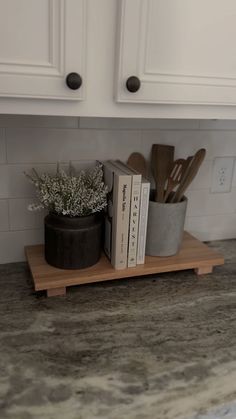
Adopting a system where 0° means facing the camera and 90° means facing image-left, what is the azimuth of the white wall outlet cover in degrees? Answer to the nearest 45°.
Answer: approximately 0°

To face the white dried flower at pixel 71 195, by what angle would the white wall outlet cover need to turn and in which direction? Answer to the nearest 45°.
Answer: approximately 45° to its right

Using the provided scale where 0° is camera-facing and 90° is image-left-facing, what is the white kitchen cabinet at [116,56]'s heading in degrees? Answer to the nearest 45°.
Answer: approximately 0°

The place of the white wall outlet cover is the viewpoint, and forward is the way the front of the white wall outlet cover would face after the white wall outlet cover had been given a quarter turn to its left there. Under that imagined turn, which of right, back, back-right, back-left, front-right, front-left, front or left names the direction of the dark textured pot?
back-right

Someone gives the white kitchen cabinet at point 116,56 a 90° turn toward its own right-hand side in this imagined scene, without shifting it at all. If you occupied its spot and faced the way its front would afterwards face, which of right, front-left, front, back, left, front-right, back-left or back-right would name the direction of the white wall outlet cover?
back-right
